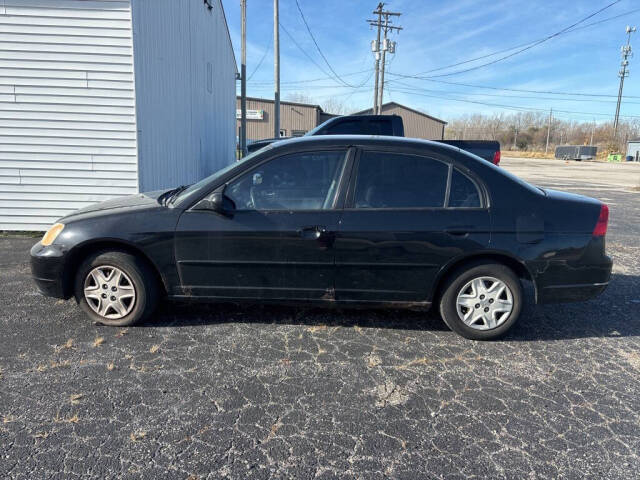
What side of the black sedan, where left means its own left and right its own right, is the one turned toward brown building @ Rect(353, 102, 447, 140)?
right

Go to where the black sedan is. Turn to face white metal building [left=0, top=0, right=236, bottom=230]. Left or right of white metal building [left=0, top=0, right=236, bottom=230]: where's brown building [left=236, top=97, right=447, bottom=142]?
right

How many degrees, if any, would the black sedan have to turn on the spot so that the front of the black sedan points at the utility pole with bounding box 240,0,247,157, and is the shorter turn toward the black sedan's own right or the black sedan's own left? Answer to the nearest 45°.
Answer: approximately 90° to the black sedan's own right

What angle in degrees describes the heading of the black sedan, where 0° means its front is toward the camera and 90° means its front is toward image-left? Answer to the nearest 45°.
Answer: approximately 90°

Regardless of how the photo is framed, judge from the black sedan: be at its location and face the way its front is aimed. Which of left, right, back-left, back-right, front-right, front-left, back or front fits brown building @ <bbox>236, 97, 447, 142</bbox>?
right

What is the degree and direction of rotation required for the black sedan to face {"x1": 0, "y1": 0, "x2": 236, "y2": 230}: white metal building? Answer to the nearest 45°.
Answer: approximately 45° to its right

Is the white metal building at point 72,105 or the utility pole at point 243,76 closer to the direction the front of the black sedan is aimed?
the white metal building
